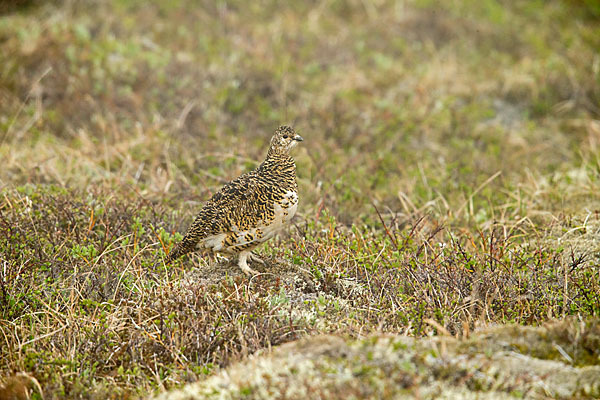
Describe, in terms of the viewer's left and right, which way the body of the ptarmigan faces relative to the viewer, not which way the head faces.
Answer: facing to the right of the viewer
